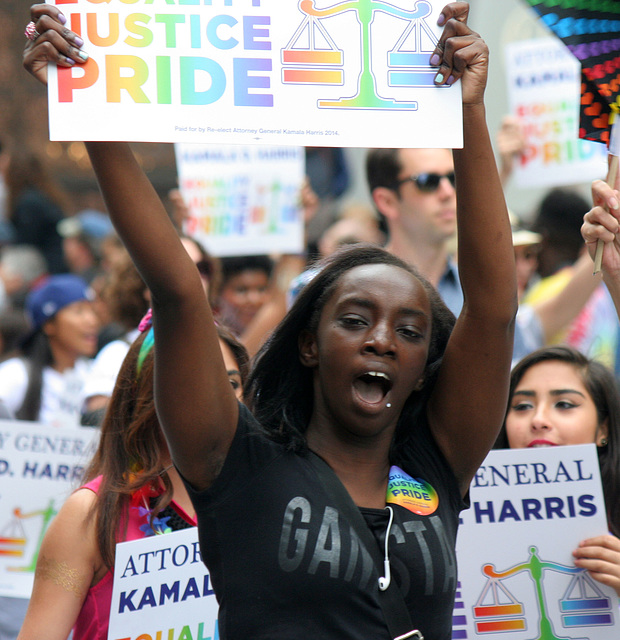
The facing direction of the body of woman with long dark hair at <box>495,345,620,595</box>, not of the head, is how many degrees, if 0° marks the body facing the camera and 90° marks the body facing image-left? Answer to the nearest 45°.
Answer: approximately 45°

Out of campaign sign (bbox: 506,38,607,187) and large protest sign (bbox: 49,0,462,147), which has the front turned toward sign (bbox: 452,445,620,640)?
the campaign sign

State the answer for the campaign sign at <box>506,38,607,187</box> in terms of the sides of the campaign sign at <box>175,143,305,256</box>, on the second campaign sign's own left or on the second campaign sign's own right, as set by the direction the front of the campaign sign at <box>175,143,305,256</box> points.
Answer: on the second campaign sign's own left

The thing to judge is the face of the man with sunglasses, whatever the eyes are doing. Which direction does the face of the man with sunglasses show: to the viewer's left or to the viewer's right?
to the viewer's right

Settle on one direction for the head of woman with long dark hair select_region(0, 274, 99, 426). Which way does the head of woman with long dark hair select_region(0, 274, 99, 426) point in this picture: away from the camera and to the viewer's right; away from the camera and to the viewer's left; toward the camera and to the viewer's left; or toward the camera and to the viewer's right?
toward the camera and to the viewer's right

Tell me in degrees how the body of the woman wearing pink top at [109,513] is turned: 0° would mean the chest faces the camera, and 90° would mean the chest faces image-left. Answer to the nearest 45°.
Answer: approximately 315°

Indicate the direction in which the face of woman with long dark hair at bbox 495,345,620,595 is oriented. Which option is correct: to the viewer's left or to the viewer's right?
to the viewer's left

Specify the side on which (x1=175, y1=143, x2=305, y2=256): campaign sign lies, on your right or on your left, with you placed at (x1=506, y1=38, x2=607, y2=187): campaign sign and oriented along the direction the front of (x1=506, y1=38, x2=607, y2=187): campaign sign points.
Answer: on your right

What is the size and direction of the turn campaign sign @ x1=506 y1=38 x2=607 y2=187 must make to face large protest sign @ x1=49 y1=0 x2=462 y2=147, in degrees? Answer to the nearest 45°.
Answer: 0° — it already faces it

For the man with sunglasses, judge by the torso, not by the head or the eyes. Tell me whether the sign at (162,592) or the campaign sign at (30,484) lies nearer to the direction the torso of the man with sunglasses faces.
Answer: the sign

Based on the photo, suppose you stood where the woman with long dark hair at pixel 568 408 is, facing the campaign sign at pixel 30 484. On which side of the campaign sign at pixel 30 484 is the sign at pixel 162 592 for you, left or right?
left

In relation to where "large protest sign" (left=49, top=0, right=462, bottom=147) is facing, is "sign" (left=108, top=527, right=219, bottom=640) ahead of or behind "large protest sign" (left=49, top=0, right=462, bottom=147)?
behind

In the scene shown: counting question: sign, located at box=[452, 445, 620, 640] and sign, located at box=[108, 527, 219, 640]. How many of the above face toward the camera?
2
